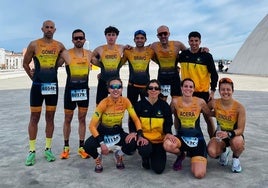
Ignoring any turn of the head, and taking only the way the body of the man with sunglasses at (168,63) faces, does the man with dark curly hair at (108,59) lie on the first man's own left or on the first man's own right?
on the first man's own right

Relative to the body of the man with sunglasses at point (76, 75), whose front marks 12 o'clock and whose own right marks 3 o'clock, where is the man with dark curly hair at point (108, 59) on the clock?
the man with dark curly hair at point (108, 59) is roughly at 8 o'clock from the man with sunglasses at point (76, 75).

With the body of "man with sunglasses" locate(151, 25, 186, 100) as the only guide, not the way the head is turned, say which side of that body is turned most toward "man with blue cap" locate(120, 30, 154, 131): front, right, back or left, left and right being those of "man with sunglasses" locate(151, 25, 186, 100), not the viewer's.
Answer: right

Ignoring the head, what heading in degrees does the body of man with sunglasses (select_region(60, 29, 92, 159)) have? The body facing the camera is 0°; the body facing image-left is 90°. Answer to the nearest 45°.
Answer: approximately 0°

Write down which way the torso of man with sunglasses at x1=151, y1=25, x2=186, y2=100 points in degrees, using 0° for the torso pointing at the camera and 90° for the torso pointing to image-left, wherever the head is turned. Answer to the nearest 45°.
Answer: approximately 0°

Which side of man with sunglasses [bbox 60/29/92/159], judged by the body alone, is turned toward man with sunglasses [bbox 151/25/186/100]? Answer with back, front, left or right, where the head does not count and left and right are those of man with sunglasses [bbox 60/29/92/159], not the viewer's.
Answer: left

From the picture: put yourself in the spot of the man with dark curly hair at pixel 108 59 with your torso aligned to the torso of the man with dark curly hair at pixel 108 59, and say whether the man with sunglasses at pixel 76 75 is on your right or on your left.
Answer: on your right

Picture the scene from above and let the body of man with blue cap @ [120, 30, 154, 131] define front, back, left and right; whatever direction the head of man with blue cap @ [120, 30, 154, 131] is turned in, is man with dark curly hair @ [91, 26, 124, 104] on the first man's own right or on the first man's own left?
on the first man's own right
